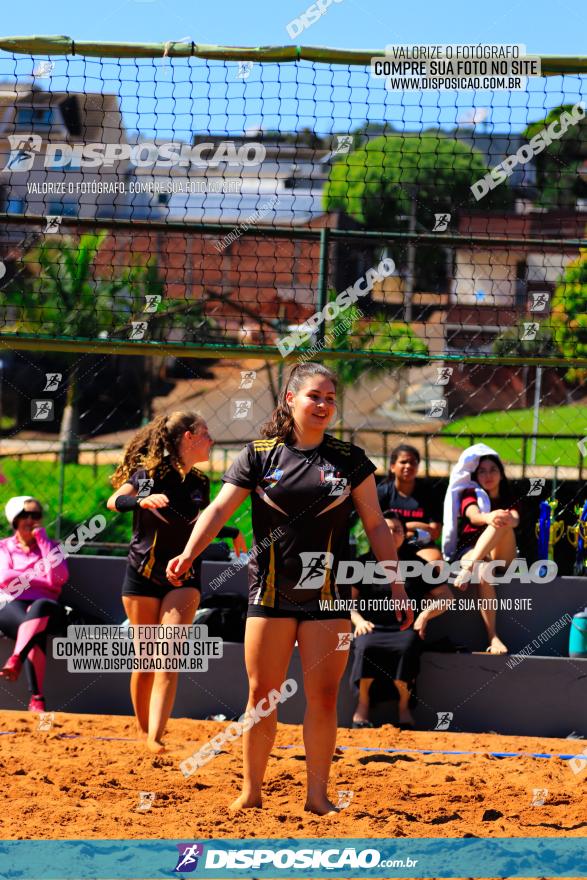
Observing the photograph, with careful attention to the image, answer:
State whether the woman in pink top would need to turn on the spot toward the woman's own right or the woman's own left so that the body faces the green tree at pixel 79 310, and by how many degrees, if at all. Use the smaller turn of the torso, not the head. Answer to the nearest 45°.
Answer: approximately 180°

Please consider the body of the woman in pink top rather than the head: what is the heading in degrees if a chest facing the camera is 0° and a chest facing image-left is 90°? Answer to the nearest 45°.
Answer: approximately 0°

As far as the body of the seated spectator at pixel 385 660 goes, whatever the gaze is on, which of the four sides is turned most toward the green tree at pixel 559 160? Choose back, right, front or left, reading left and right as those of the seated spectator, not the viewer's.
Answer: back

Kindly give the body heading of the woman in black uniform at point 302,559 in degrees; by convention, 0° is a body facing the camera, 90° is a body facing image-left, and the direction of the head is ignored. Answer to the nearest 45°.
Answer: approximately 0°

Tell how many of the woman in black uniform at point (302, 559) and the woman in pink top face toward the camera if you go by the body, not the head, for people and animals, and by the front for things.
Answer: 2

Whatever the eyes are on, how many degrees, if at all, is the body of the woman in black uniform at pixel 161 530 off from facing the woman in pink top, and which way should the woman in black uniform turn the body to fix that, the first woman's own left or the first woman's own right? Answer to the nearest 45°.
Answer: approximately 180°
